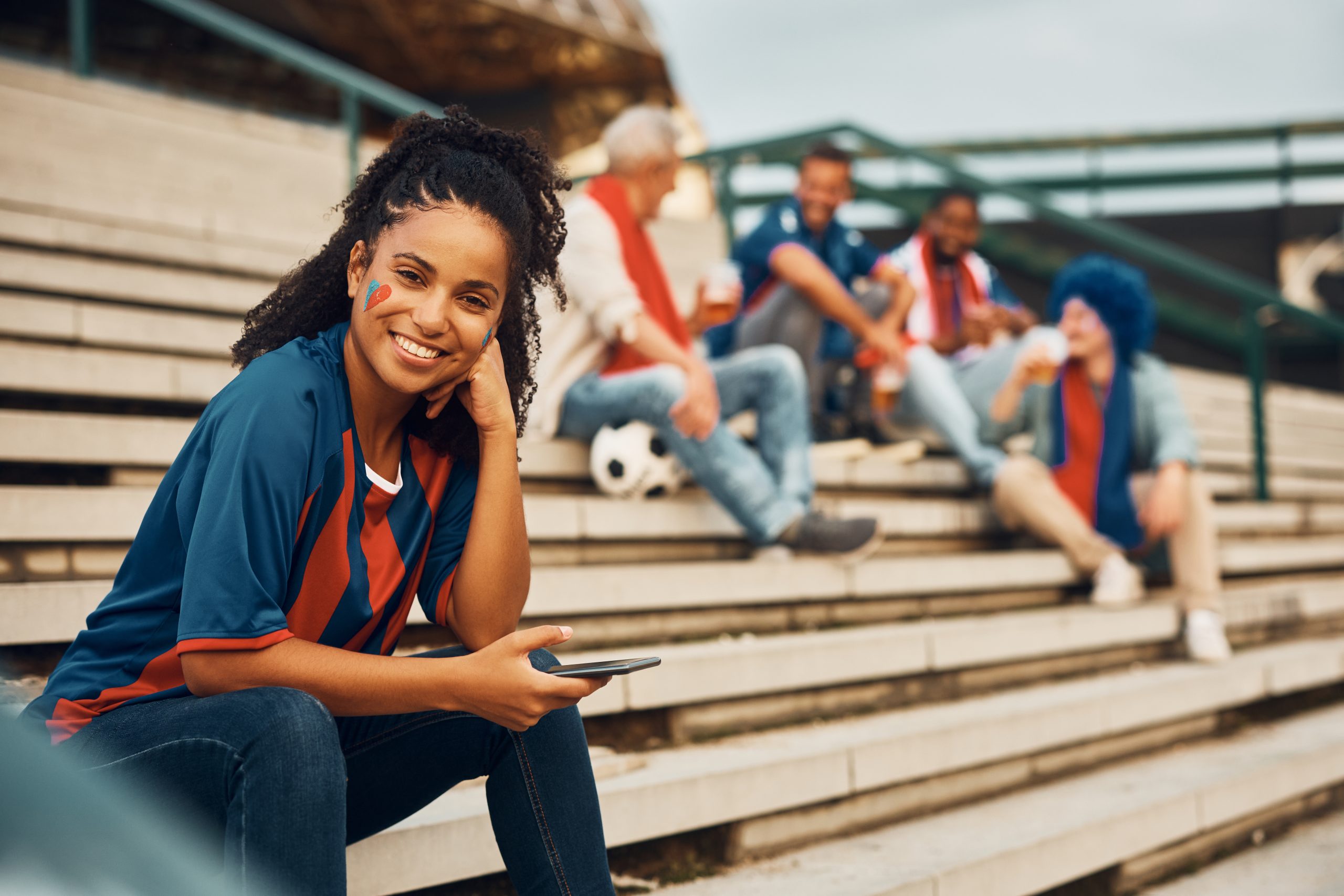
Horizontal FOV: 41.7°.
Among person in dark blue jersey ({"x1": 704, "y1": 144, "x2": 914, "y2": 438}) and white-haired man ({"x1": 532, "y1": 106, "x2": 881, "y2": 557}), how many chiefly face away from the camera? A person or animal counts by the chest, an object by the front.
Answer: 0

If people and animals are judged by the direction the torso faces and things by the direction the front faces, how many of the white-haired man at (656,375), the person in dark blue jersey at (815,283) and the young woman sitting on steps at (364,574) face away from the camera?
0

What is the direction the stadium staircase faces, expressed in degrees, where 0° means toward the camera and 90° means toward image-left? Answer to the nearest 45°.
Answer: approximately 315°

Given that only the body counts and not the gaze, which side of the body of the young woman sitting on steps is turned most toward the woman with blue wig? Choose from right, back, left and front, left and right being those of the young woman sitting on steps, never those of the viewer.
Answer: left

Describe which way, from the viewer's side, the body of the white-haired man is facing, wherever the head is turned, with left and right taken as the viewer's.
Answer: facing to the right of the viewer
